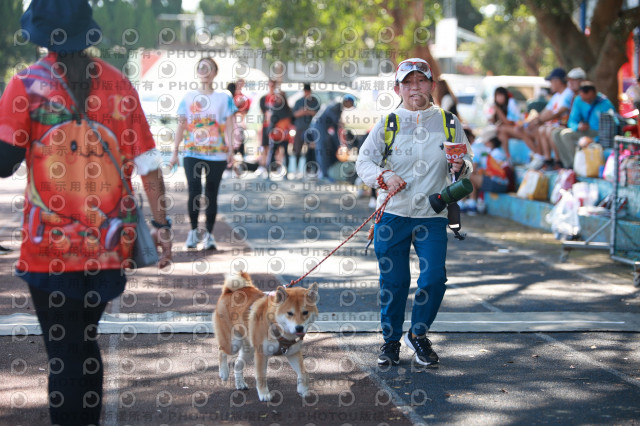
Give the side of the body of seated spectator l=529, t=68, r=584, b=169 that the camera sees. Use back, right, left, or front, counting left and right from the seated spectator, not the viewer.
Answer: left

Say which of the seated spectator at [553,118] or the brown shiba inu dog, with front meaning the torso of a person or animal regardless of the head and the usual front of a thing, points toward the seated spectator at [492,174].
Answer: the seated spectator at [553,118]

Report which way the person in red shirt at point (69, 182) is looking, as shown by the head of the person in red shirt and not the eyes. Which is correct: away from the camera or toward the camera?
away from the camera

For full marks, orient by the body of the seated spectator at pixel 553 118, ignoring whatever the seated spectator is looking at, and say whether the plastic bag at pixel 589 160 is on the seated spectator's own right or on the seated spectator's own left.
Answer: on the seated spectator's own left

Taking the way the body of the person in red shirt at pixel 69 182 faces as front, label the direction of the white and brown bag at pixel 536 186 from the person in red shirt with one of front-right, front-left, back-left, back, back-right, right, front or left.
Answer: front-right

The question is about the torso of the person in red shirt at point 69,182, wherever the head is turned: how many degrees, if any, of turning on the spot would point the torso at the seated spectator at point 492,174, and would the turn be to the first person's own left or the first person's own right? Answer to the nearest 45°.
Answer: approximately 45° to the first person's own right

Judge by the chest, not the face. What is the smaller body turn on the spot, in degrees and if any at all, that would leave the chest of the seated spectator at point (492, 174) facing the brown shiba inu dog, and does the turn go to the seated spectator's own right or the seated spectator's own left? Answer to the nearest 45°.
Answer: approximately 90° to the seated spectator's own left

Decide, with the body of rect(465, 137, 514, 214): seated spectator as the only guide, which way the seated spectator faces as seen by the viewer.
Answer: to the viewer's left

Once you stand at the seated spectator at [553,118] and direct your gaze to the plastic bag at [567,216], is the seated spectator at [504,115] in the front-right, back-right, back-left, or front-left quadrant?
back-right

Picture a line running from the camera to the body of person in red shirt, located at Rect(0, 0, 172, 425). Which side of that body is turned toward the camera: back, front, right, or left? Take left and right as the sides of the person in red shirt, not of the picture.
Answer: back
